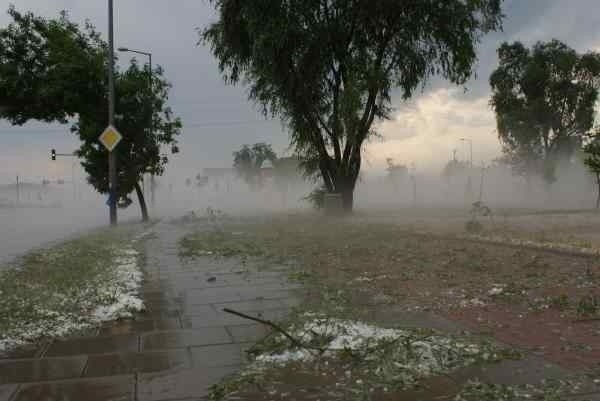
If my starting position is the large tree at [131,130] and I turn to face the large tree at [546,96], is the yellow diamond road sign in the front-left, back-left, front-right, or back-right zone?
back-right

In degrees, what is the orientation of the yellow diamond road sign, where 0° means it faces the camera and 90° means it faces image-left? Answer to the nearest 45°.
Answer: approximately 0°

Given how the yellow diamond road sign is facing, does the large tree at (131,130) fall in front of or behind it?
behind

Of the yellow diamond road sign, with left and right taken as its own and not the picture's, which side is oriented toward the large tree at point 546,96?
left

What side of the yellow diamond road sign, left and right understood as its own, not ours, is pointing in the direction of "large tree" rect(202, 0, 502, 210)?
left
